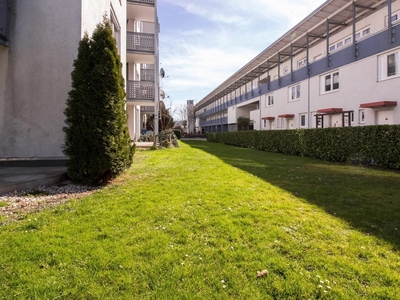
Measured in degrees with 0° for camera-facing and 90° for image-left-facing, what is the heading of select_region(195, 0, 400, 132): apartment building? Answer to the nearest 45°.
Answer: approximately 45°

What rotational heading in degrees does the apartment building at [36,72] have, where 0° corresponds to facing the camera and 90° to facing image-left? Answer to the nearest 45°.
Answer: approximately 315°

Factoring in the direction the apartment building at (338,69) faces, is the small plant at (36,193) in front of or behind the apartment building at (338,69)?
in front

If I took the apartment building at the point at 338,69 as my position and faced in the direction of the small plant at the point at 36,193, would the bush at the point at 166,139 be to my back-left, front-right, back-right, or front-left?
front-right

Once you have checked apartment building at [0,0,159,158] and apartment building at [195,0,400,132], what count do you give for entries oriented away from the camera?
0

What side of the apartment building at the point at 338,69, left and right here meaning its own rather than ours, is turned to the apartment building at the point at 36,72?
front

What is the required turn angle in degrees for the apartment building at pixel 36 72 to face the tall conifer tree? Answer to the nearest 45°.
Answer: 0° — it already faces it

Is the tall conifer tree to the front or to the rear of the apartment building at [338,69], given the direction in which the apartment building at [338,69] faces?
to the front

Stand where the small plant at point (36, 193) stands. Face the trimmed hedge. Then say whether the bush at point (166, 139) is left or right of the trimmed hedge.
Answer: left

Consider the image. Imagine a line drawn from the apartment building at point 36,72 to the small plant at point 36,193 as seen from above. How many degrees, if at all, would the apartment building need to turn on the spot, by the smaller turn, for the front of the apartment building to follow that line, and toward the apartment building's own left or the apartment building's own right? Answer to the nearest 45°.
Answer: approximately 45° to the apartment building's own right
